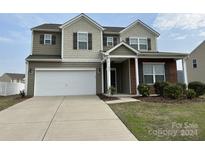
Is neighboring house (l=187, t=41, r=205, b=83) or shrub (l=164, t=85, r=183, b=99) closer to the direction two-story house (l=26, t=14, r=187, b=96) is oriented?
the shrub

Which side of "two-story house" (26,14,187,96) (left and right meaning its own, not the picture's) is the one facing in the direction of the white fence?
right

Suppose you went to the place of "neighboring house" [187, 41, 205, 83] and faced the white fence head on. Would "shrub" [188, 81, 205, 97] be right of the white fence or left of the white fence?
left

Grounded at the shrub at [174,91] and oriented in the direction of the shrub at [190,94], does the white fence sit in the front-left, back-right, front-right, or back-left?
back-left

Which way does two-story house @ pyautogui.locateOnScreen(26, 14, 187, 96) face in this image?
toward the camera

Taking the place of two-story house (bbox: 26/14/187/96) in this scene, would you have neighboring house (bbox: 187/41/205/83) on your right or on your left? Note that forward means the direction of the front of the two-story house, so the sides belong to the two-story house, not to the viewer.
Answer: on your left

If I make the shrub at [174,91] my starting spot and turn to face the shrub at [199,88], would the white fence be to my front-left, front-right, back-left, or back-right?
back-left
